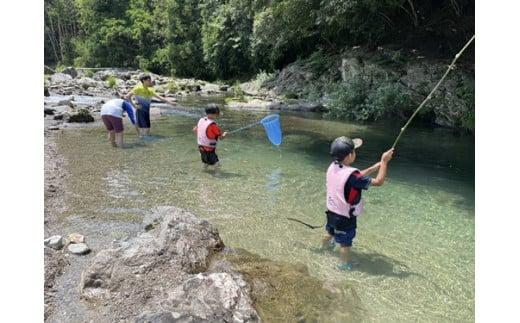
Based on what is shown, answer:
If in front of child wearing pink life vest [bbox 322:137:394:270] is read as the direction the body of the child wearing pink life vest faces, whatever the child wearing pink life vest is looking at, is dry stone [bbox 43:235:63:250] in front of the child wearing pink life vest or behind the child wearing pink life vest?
behind

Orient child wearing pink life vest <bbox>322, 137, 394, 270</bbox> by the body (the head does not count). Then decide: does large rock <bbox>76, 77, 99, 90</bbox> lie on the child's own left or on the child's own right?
on the child's own left

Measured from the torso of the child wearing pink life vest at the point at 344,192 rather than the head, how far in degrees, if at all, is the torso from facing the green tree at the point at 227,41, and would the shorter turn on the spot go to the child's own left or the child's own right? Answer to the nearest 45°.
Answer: approximately 45° to the child's own left

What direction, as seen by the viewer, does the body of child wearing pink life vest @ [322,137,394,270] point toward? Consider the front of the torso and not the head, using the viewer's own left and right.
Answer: facing away from the viewer and to the right of the viewer

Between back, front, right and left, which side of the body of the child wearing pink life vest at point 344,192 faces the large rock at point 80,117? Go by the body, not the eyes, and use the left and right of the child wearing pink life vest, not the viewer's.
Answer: left

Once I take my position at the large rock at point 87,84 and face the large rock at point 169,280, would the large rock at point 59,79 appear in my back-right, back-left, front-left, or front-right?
back-right

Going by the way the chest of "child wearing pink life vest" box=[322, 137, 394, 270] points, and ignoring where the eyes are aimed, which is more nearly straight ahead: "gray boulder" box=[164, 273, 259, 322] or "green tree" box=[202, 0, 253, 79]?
the green tree

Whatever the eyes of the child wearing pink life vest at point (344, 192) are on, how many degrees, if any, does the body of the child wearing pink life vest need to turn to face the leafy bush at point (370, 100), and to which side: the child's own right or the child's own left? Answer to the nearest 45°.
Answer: approximately 45° to the child's own left

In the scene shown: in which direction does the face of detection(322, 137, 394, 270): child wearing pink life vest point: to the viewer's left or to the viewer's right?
to the viewer's right

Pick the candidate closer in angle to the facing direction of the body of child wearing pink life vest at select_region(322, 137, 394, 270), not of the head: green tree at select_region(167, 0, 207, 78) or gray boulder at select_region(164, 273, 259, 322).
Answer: the green tree

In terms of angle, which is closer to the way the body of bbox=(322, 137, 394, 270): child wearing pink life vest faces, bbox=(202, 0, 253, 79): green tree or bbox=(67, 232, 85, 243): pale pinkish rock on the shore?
the green tree

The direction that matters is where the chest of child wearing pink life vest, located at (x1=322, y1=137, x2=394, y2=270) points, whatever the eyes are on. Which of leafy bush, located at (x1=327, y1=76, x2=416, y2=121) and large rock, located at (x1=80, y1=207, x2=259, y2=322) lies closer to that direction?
the leafy bush
